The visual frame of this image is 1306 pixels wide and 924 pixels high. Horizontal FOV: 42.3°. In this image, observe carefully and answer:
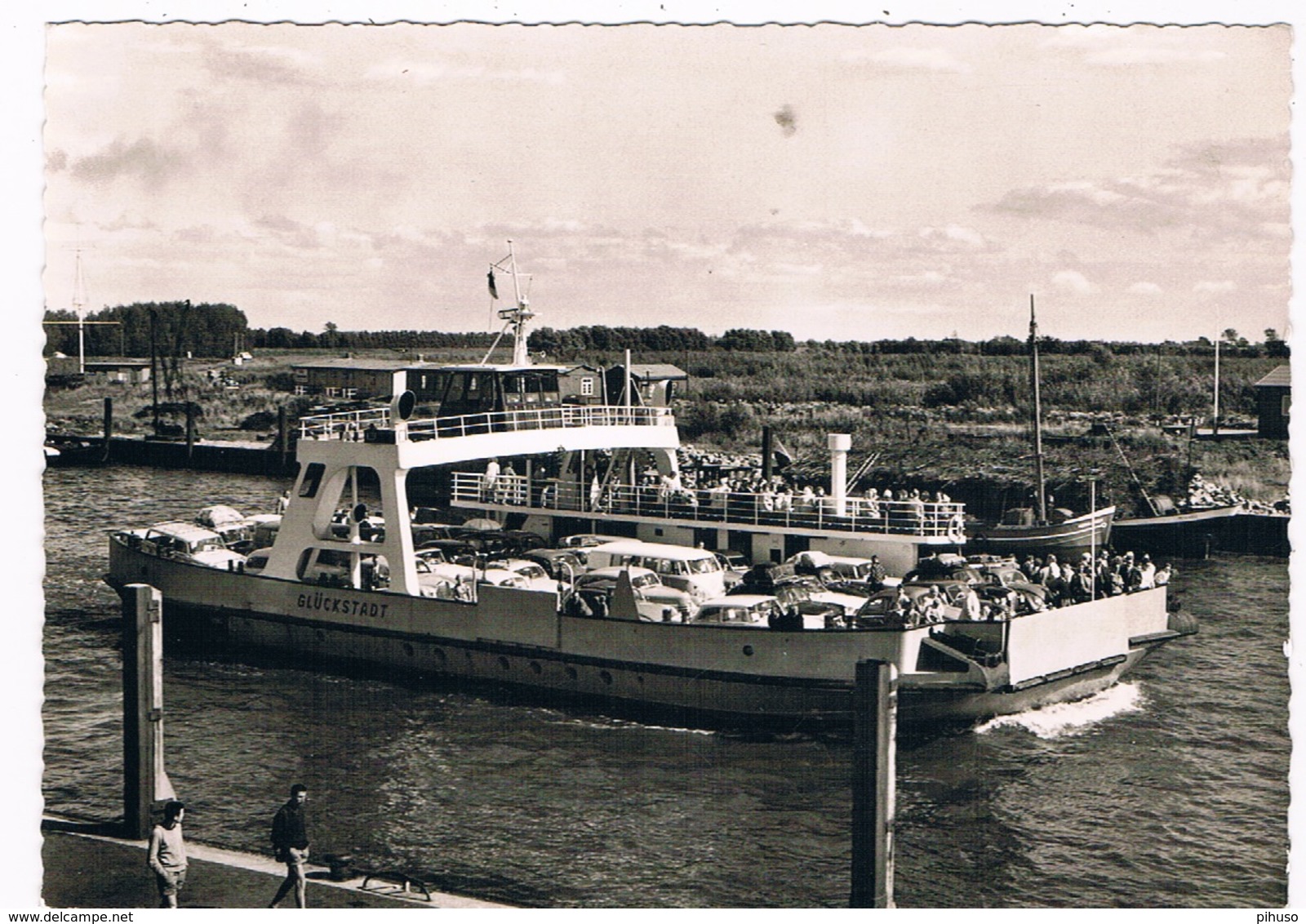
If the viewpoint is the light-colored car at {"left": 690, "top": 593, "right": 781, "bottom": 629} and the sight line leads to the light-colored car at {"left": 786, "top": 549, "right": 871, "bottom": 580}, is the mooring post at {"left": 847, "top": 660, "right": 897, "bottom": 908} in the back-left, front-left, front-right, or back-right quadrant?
back-right

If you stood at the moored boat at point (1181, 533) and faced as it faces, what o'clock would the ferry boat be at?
The ferry boat is roughly at 4 o'clock from the moored boat.

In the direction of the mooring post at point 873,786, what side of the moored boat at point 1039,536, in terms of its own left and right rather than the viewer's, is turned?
right

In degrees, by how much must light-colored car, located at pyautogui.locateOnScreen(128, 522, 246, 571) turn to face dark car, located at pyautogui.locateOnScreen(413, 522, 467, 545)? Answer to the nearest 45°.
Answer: approximately 45° to its left

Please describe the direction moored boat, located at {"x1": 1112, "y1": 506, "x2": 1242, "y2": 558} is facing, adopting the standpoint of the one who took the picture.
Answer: facing to the right of the viewer

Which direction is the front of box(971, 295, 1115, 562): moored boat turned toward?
to the viewer's right

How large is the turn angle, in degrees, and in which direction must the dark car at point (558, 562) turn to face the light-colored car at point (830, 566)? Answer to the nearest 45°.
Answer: approximately 45° to its left
